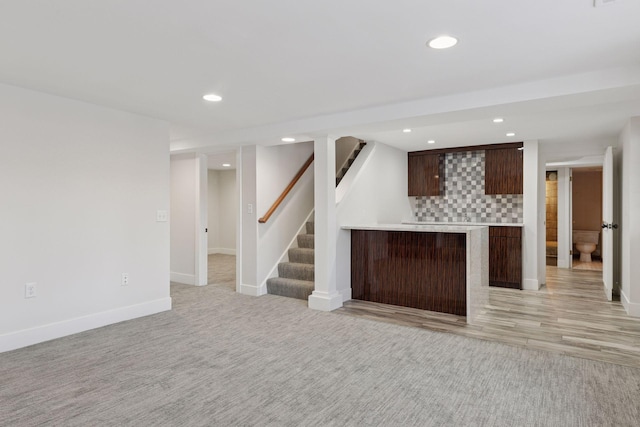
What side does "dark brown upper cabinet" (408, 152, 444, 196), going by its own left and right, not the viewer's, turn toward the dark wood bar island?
front

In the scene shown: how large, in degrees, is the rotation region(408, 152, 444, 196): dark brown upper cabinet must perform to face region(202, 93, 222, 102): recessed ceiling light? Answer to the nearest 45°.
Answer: approximately 45° to its right

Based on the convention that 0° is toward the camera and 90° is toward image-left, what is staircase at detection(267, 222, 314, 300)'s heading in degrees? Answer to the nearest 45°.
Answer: approximately 45°

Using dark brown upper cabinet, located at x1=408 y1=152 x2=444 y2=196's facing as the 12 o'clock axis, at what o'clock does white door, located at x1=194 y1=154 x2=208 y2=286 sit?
The white door is roughly at 2 o'clock from the dark brown upper cabinet.

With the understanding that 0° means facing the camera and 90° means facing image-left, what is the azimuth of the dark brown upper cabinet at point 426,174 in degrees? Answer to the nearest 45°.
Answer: approximately 0°

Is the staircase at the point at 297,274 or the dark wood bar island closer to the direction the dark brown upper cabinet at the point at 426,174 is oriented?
the dark wood bar island

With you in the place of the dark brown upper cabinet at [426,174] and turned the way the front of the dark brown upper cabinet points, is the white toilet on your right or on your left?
on your left

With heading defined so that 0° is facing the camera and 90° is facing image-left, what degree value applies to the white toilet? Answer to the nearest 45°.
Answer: approximately 0°

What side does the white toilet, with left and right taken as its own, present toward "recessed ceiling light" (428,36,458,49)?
front

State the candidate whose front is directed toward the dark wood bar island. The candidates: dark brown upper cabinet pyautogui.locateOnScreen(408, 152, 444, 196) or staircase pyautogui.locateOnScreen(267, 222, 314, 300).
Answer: the dark brown upper cabinet

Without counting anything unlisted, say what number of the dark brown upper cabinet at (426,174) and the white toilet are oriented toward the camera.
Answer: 2

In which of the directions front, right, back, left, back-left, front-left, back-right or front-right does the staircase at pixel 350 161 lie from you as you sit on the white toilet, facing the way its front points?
front-right

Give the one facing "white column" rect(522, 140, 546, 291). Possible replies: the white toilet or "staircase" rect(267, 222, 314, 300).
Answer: the white toilet

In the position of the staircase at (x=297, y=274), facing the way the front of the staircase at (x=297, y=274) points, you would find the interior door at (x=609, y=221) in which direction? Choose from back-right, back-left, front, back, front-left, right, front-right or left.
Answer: back-left
